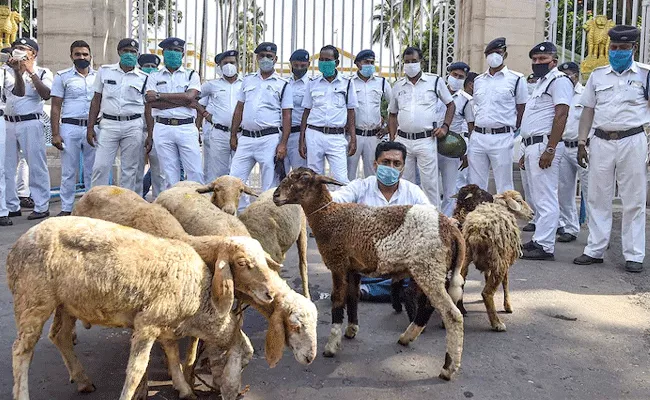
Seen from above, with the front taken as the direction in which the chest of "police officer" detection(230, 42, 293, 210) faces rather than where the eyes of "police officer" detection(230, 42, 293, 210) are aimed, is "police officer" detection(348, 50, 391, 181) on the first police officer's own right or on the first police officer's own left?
on the first police officer's own left

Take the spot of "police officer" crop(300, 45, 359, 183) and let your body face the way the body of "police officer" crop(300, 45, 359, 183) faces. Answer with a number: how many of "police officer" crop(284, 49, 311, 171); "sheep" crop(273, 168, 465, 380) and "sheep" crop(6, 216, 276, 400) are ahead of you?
2

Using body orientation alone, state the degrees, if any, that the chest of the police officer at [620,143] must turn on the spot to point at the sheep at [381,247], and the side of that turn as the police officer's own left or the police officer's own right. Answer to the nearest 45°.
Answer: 0° — they already face it

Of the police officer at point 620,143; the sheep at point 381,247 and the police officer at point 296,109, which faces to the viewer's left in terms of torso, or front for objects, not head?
the sheep

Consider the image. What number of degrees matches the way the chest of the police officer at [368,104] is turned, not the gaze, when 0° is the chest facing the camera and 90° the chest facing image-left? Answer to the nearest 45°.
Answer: approximately 0°
